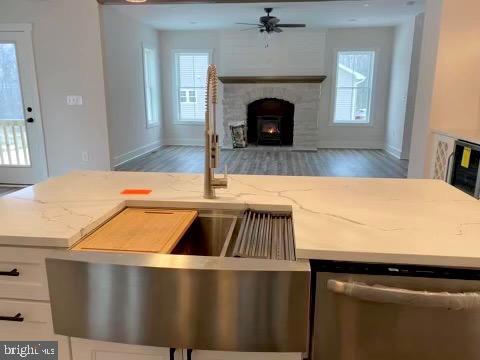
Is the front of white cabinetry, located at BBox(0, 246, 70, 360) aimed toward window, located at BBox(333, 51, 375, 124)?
no

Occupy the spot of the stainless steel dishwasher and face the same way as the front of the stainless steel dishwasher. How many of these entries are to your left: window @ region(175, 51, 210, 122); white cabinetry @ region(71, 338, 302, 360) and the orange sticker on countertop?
0

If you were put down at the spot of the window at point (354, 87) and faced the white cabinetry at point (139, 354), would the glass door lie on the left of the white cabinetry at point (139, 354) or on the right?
right

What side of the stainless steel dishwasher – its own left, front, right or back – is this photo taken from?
front

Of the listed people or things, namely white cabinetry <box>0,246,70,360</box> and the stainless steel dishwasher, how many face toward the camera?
2

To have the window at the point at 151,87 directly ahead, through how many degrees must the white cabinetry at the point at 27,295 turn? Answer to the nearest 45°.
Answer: approximately 180°

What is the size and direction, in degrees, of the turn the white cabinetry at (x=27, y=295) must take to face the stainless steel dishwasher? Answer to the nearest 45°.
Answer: approximately 45° to its left

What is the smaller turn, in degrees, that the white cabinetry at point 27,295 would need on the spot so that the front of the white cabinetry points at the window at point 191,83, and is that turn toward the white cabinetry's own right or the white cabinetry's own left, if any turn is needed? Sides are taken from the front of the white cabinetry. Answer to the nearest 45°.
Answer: approximately 135° to the white cabinetry's own left

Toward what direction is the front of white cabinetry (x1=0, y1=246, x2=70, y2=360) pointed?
toward the camera

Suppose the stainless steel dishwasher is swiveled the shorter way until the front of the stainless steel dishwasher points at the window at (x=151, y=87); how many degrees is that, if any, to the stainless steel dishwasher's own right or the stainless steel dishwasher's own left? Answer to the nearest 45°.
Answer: approximately 135° to the stainless steel dishwasher's own right

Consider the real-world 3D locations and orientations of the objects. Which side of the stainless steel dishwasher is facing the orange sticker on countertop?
right

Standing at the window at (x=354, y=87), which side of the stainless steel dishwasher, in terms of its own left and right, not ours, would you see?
back

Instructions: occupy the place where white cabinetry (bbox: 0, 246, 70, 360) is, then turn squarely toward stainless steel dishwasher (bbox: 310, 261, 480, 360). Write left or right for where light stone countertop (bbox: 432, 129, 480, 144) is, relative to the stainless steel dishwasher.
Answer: left
